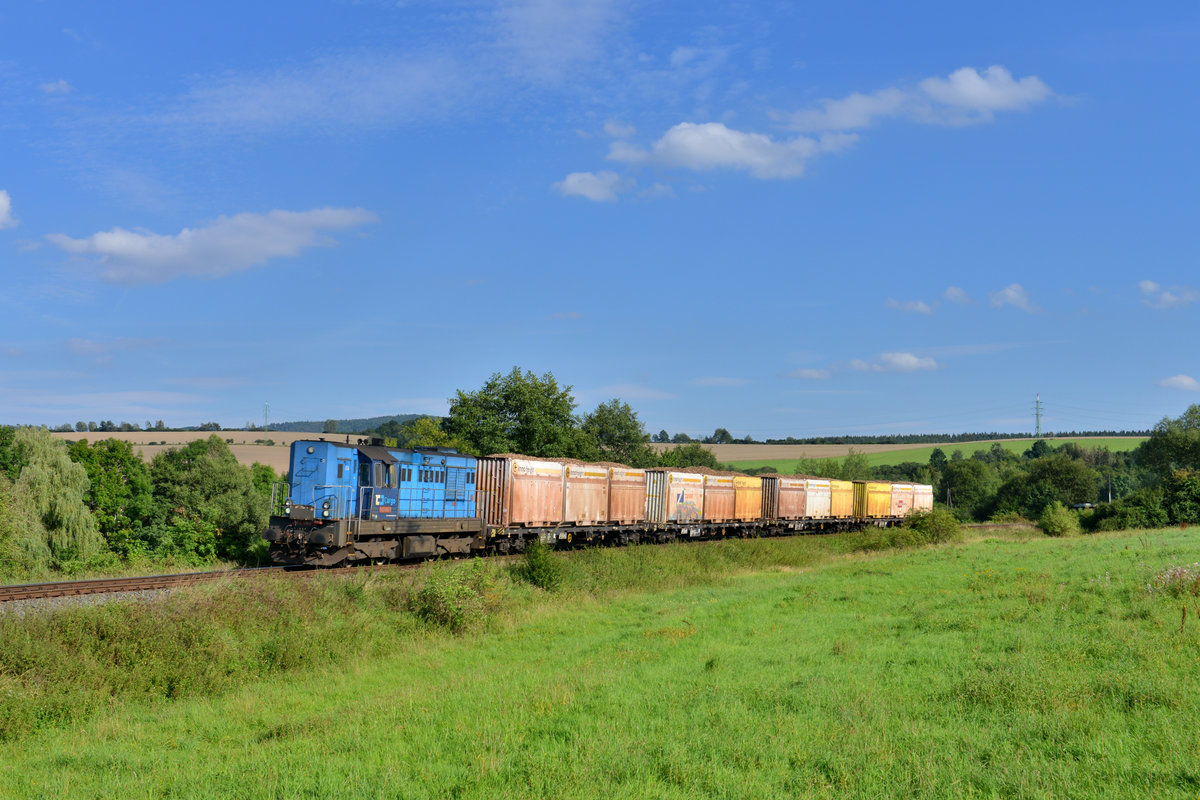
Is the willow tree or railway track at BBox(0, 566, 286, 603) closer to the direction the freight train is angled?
the railway track

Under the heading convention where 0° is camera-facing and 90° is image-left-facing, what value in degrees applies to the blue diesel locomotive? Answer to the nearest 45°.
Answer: approximately 45°

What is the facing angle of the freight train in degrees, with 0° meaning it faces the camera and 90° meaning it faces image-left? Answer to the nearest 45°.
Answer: approximately 45°

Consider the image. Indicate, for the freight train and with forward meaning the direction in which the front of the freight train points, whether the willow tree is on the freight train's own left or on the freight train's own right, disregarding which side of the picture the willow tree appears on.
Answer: on the freight train's own right

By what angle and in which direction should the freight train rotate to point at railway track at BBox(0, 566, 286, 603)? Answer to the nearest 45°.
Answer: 0° — it already faces it

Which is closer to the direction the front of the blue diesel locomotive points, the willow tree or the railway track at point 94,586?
the railway track

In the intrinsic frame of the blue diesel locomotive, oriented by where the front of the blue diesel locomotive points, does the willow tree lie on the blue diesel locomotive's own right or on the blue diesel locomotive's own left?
on the blue diesel locomotive's own right

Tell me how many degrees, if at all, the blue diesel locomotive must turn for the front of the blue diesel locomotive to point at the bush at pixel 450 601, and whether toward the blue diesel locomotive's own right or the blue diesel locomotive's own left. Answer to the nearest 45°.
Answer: approximately 45° to the blue diesel locomotive's own left

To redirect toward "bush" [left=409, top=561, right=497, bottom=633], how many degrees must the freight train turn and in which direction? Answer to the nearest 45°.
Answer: approximately 45° to its left

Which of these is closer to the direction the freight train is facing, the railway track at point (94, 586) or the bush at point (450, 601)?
the railway track
